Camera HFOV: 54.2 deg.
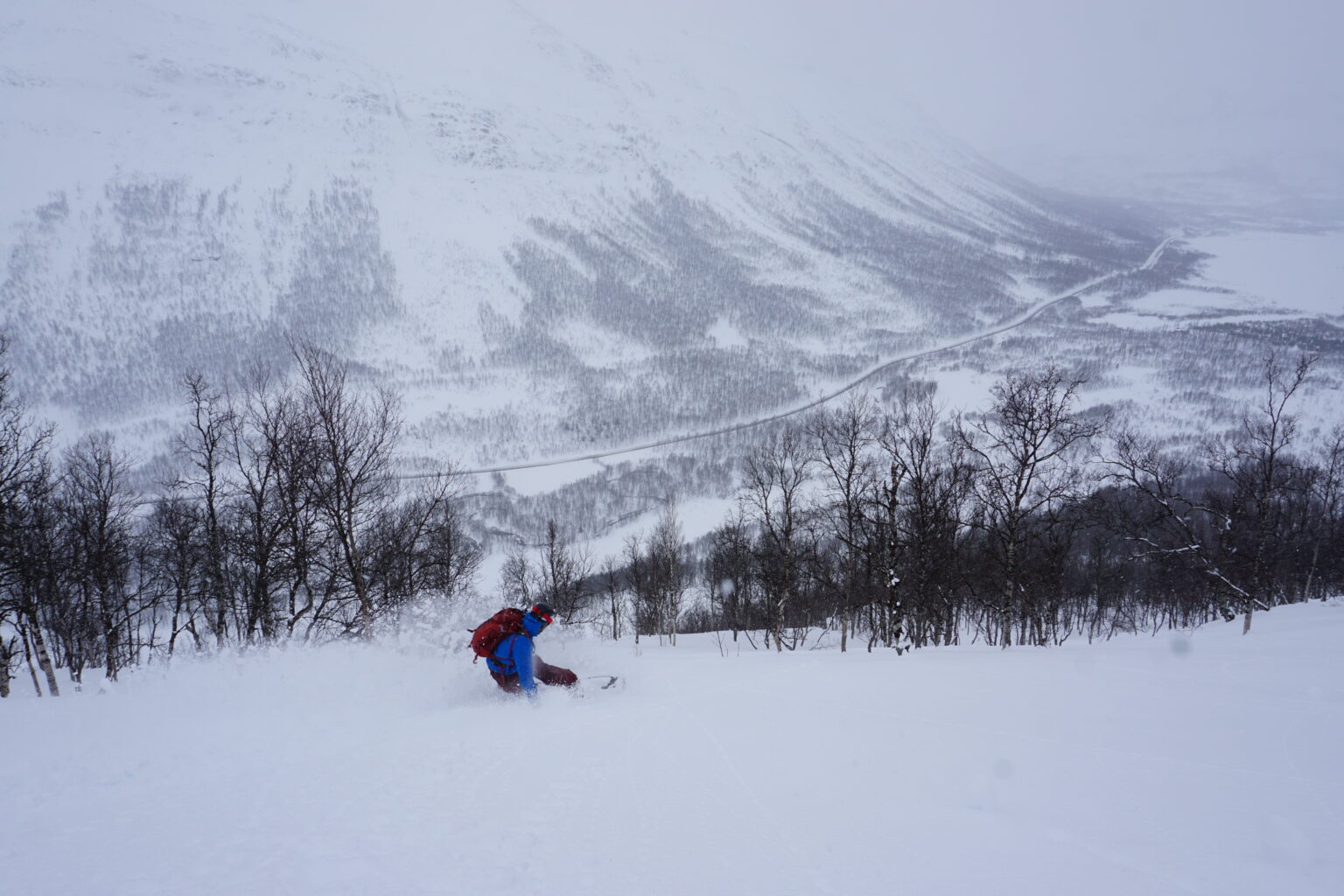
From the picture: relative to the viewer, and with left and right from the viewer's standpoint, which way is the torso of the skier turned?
facing to the right of the viewer
